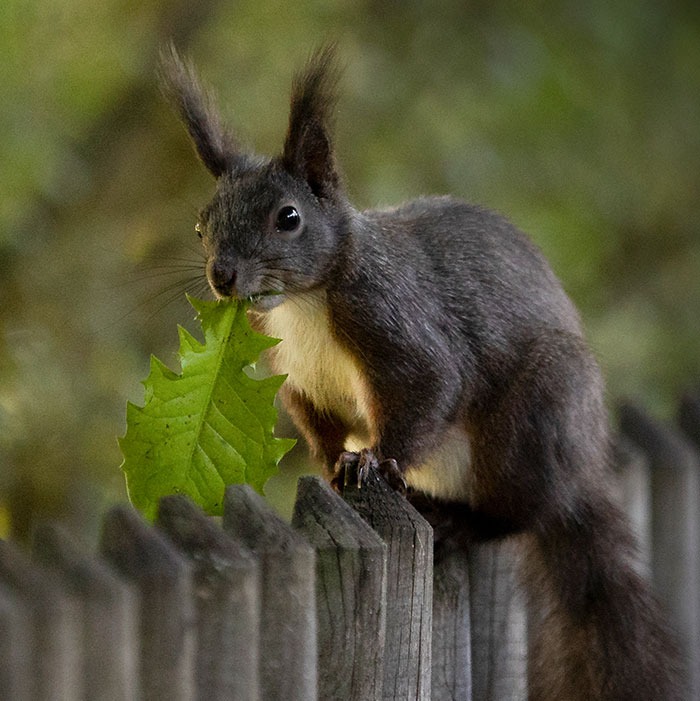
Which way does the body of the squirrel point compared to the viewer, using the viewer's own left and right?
facing the viewer and to the left of the viewer
